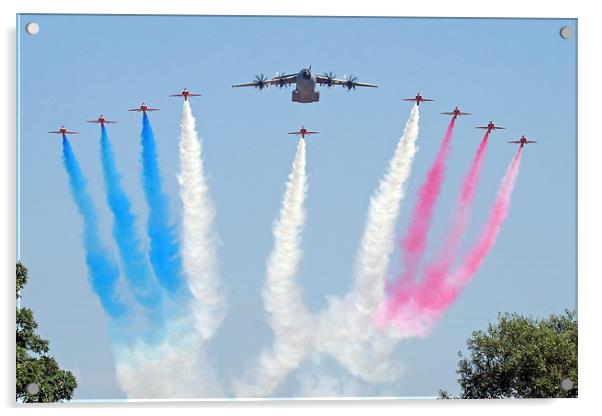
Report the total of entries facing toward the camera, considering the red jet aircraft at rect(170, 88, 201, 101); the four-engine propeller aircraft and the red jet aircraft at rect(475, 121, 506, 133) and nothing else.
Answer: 3

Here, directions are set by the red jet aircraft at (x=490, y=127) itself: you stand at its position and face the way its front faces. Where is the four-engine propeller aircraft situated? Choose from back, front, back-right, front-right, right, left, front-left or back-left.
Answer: right

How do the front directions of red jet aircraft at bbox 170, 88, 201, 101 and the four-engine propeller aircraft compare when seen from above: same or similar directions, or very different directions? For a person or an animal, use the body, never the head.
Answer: same or similar directions

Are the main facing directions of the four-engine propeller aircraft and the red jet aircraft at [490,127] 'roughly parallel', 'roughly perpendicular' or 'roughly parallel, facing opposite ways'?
roughly parallel

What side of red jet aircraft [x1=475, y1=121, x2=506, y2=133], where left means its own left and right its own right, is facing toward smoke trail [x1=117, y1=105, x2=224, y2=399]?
right

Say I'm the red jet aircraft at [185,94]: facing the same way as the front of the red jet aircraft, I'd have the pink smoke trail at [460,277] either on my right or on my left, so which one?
on my left

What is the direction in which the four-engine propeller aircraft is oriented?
toward the camera

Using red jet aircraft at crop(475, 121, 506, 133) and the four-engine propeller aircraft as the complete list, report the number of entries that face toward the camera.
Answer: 2

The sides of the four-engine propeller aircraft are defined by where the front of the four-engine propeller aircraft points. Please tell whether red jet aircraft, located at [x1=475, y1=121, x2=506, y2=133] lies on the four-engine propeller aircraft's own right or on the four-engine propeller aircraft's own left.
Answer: on the four-engine propeller aircraft's own left

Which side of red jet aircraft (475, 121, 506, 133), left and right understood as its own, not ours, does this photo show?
front

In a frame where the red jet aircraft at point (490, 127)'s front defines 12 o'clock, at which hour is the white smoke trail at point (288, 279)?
The white smoke trail is roughly at 5 o'clock from the red jet aircraft.
